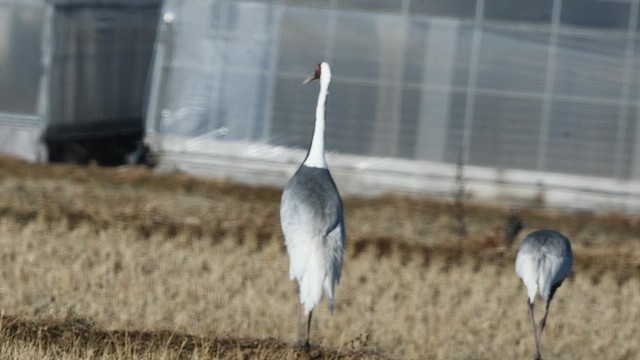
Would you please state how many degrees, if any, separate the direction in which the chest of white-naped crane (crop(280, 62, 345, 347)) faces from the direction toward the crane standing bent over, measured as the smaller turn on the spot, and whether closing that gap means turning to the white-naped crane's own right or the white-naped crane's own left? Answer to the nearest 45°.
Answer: approximately 45° to the white-naped crane's own right

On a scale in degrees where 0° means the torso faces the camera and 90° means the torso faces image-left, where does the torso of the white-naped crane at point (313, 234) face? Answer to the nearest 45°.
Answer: approximately 180°

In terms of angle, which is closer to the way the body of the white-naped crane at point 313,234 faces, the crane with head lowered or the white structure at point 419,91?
the white structure

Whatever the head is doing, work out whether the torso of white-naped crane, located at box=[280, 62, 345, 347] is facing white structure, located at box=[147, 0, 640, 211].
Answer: yes
